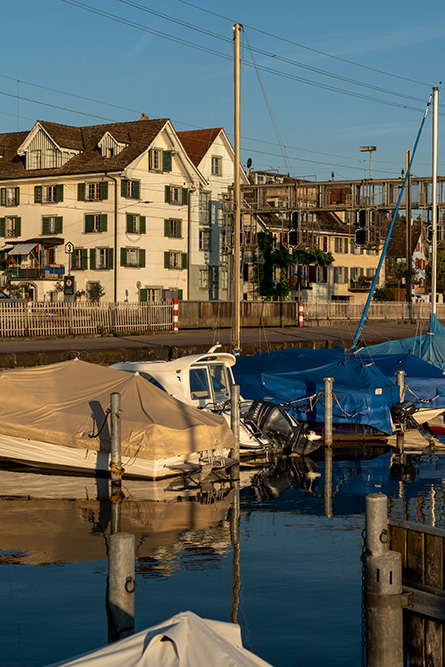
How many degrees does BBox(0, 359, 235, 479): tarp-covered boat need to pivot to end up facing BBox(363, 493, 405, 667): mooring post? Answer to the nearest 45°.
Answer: approximately 135° to its left

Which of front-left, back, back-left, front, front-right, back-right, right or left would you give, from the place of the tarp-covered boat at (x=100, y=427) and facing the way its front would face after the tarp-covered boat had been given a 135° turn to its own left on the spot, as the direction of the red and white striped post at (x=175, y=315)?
back

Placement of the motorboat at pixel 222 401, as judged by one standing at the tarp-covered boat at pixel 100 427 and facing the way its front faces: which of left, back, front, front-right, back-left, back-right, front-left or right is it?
right

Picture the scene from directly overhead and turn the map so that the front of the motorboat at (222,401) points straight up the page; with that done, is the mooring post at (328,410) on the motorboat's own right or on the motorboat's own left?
on the motorboat's own right

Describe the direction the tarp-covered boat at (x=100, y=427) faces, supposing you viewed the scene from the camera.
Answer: facing away from the viewer and to the left of the viewer

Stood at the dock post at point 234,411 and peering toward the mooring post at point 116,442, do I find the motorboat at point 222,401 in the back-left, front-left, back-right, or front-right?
back-right

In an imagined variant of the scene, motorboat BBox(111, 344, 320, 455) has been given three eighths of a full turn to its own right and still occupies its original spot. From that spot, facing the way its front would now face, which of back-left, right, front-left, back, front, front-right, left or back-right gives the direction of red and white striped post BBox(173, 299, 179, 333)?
left

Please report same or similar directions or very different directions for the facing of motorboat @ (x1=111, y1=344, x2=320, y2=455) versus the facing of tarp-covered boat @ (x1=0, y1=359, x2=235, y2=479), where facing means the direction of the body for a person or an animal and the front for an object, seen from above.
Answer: same or similar directions

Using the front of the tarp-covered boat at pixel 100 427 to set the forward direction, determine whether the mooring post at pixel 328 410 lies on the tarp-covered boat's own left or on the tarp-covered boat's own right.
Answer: on the tarp-covered boat's own right

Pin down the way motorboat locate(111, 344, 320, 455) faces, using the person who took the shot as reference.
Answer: facing away from the viewer and to the left of the viewer

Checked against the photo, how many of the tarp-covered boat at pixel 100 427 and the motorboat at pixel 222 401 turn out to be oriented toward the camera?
0
